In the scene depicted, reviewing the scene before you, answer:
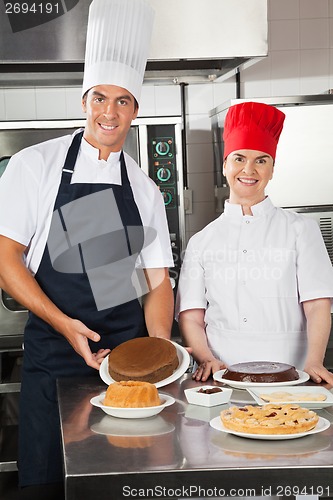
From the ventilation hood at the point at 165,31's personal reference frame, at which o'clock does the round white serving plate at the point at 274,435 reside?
The round white serving plate is roughly at 12 o'clock from the ventilation hood.

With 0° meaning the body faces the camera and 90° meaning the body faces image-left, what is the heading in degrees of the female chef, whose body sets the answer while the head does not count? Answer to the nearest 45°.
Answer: approximately 0°

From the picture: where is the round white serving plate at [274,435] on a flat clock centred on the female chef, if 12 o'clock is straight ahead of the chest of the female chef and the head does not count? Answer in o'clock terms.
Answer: The round white serving plate is roughly at 12 o'clock from the female chef.

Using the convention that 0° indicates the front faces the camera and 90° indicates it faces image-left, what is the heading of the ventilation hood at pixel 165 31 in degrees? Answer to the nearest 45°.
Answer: approximately 0°

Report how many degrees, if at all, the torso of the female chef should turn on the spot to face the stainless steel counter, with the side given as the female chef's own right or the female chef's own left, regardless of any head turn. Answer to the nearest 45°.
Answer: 0° — they already face it

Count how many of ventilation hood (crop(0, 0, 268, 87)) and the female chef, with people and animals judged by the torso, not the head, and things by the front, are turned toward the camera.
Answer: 2
